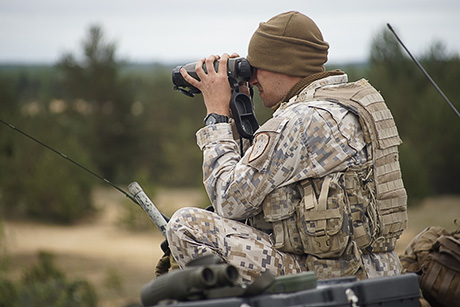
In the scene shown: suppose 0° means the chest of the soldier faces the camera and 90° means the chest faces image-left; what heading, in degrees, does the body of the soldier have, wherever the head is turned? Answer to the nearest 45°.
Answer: approximately 90°

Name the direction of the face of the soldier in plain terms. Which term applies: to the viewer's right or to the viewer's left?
to the viewer's left
